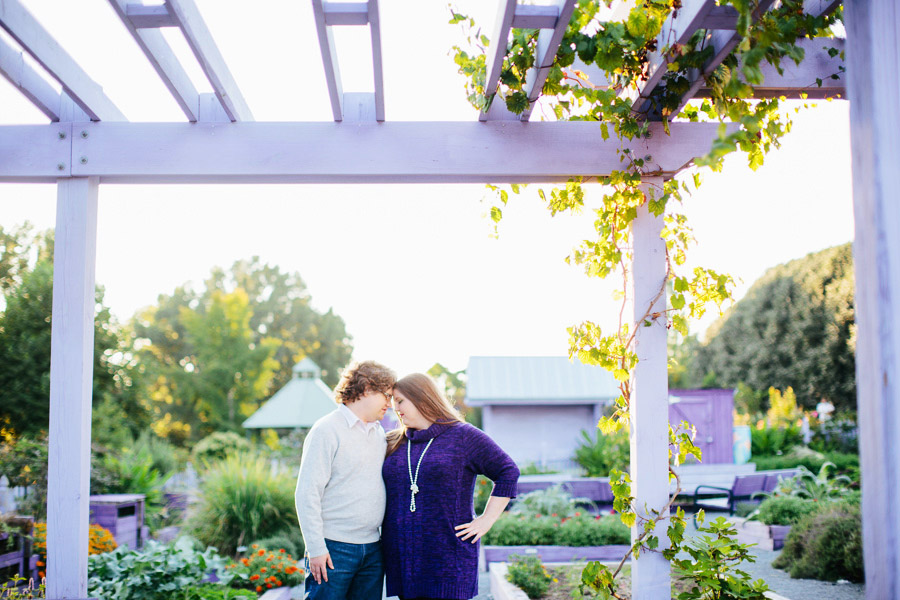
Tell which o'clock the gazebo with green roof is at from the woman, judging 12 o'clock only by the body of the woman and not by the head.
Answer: The gazebo with green roof is roughly at 4 o'clock from the woman.

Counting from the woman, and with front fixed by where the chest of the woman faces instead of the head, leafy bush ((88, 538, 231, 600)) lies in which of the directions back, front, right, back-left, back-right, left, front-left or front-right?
right

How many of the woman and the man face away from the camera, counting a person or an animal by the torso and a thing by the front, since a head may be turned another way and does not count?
0

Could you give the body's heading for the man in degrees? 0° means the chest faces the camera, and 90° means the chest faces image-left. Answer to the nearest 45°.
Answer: approximately 315°

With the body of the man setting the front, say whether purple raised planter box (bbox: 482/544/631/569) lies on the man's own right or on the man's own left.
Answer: on the man's own left

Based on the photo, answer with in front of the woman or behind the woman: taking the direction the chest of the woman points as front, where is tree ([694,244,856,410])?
behind

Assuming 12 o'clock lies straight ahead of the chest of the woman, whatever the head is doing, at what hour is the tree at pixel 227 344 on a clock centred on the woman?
The tree is roughly at 4 o'clock from the woman.

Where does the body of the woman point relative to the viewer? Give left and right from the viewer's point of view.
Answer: facing the viewer and to the left of the viewer

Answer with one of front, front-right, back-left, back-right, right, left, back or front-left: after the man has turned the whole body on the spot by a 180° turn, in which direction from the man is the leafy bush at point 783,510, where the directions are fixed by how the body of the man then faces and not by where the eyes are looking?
right
